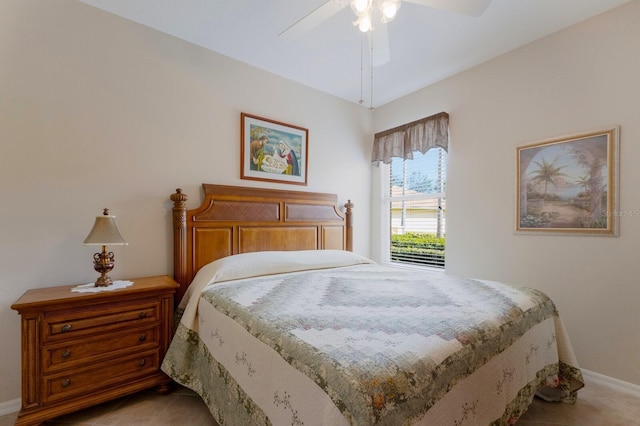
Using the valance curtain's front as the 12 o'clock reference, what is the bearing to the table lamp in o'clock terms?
The table lamp is roughly at 12 o'clock from the valance curtain.

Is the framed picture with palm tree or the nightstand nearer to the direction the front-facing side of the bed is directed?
the framed picture with palm tree

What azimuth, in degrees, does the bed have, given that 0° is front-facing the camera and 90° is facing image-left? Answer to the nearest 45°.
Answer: approximately 315°

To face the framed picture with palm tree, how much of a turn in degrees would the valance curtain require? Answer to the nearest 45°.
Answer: approximately 90° to its left

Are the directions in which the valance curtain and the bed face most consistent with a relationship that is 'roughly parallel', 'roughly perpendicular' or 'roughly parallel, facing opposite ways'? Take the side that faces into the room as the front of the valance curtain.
roughly perpendicular

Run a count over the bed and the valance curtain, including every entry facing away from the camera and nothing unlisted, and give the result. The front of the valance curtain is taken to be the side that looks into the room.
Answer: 0

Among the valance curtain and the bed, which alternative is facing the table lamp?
the valance curtain

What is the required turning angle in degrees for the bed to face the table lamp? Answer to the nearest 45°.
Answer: approximately 135° to its right

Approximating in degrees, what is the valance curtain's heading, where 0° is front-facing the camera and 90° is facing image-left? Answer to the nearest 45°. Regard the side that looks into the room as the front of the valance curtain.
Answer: approximately 45°

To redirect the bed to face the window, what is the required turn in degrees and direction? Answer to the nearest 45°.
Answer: approximately 135° to its left

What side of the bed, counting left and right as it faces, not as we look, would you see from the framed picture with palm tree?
left
